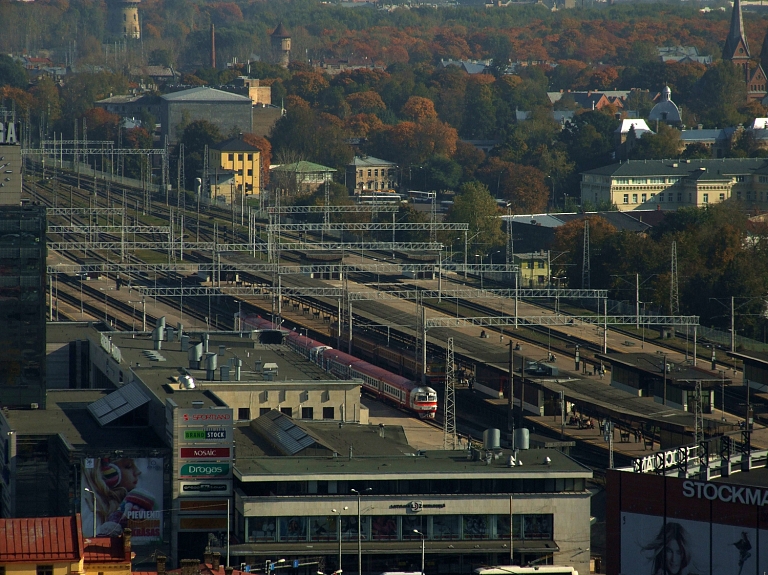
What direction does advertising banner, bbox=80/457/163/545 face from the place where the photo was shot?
facing the viewer

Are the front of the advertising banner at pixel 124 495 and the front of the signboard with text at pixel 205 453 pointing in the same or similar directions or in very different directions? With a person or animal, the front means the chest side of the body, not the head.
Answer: same or similar directions

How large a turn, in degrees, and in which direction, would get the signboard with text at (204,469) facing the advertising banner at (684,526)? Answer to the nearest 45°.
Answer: approximately 45° to its left

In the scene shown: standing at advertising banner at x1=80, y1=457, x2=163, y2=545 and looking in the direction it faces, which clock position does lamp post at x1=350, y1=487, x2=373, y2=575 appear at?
The lamp post is roughly at 10 o'clock from the advertising banner.

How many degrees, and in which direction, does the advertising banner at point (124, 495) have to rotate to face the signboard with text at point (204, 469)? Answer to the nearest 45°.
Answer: approximately 90° to its left

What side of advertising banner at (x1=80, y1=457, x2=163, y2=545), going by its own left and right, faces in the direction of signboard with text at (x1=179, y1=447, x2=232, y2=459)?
left

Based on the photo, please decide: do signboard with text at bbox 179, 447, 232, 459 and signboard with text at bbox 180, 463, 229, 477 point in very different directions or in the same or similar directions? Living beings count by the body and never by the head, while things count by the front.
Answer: same or similar directions

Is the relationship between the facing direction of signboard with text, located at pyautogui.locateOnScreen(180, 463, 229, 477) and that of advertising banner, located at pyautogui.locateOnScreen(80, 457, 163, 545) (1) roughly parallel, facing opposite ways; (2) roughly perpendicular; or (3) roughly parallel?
roughly parallel

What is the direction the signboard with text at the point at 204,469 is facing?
toward the camera

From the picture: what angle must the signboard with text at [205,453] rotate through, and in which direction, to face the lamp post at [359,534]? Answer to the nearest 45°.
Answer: approximately 45° to its left

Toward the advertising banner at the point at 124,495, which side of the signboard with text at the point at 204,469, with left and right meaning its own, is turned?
right
